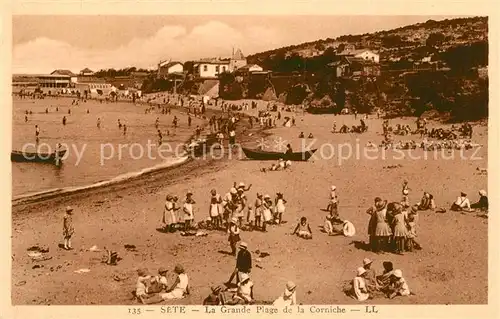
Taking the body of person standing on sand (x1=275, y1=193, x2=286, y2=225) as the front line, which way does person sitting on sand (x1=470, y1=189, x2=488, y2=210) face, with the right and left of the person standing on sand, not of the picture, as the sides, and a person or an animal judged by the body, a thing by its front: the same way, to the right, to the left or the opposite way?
to the left

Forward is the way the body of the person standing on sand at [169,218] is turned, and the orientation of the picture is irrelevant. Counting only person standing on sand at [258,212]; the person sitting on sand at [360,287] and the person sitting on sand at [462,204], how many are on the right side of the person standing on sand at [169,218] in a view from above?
0

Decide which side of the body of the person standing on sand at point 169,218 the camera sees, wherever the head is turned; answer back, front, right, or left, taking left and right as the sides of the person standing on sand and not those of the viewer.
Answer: back

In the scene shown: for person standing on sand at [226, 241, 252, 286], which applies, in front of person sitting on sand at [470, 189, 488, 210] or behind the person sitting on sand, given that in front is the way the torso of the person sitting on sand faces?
in front
